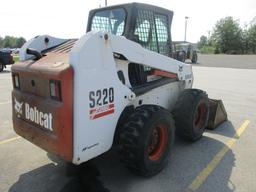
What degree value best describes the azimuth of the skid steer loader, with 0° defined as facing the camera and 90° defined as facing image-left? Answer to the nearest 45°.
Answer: approximately 225°

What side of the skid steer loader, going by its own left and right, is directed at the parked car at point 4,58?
left
